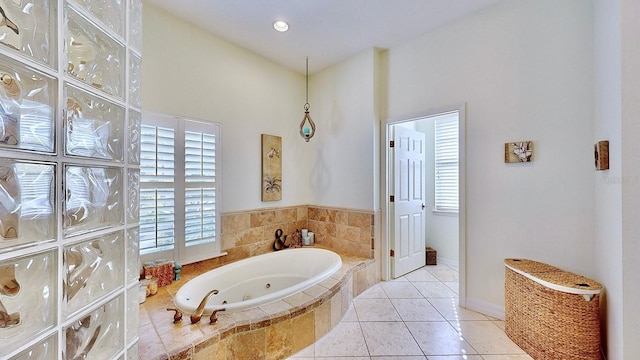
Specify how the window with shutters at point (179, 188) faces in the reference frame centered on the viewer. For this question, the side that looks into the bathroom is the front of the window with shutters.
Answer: facing the viewer and to the right of the viewer

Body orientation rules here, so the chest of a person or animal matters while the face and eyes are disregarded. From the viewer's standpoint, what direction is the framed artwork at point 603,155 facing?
to the viewer's left

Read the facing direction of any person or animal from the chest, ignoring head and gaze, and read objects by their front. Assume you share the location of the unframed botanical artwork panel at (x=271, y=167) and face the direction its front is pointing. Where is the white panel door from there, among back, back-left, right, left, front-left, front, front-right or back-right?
front-left

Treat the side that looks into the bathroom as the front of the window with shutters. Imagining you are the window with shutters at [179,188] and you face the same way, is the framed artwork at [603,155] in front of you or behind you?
in front

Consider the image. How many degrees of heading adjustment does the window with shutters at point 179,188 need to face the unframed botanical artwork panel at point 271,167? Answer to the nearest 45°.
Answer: approximately 45° to its left

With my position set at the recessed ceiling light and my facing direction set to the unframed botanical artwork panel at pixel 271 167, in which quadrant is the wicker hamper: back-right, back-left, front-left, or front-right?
back-right

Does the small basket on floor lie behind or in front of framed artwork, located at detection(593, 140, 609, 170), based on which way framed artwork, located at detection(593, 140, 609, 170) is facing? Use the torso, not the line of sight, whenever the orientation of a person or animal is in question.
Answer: in front

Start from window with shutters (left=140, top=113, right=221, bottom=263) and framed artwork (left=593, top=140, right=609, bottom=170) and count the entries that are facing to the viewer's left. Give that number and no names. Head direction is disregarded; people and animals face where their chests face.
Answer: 1

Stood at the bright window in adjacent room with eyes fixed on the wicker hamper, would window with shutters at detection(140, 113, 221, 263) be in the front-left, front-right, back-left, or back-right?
front-right
